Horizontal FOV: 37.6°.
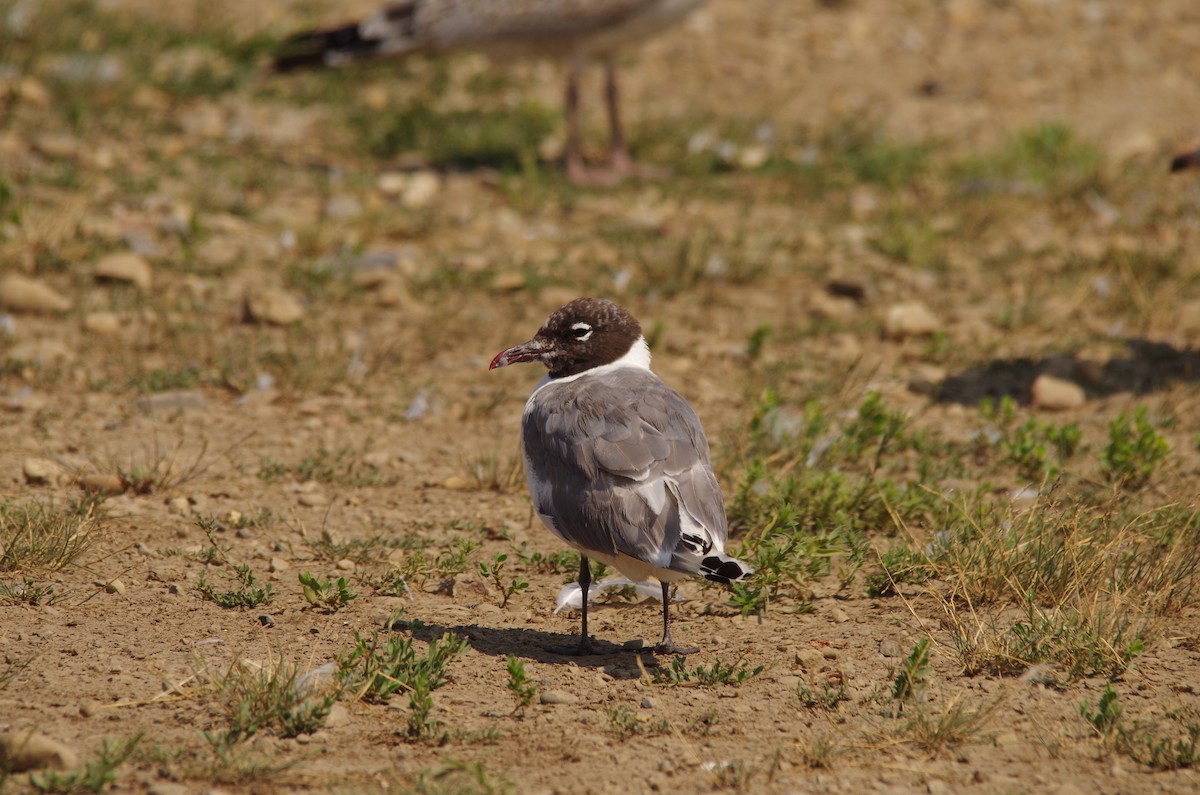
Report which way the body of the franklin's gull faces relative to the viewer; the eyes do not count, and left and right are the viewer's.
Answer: facing away from the viewer and to the left of the viewer

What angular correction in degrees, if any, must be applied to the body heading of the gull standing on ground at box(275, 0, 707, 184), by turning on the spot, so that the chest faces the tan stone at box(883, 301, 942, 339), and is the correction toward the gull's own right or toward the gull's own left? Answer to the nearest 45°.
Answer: approximately 45° to the gull's own right

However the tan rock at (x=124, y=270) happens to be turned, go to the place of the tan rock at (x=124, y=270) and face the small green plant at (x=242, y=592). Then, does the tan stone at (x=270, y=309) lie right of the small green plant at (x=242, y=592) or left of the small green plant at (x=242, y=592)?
left

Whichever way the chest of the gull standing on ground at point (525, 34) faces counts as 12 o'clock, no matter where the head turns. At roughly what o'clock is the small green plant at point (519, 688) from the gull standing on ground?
The small green plant is roughly at 3 o'clock from the gull standing on ground.

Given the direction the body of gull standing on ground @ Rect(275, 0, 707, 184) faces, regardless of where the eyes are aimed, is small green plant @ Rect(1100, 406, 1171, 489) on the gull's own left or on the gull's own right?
on the gull's own right

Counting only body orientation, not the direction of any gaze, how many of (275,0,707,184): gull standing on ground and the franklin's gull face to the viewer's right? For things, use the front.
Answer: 1

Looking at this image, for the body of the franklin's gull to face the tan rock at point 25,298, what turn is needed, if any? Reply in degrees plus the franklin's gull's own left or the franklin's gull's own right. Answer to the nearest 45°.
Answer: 0° — it already faces it

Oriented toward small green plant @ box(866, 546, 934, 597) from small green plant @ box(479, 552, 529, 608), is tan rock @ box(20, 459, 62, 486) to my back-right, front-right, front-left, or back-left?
back-left

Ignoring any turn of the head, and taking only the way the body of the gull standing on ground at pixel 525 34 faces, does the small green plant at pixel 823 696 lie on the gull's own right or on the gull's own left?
on the gull's own right

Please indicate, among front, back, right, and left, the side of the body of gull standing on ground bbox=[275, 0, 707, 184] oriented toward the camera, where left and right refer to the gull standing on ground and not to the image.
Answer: right

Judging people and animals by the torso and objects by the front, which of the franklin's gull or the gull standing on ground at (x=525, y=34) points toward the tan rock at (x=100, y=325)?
the franklin's gull

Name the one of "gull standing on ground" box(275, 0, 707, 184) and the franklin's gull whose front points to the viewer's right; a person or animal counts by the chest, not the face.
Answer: the gull standing on ground

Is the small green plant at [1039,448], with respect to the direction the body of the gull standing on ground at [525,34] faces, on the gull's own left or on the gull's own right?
on the gull's own right

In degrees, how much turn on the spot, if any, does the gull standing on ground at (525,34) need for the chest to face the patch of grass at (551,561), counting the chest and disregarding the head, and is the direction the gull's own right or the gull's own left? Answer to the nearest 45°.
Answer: approximately 90° to the gull's own right
